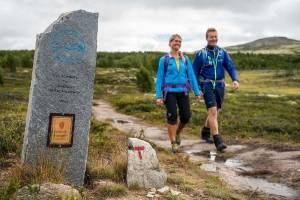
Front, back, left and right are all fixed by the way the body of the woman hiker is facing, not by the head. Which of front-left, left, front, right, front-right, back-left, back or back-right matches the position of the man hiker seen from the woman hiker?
back-left

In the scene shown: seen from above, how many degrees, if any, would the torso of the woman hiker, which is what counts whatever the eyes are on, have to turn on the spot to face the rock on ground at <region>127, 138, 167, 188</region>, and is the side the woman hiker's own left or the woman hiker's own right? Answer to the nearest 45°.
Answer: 0° — they already face it

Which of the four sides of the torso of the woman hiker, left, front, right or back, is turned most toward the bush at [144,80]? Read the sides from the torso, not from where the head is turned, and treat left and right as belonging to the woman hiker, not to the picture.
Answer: back

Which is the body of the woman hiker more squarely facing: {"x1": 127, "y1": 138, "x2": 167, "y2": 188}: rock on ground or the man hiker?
the rock on ground

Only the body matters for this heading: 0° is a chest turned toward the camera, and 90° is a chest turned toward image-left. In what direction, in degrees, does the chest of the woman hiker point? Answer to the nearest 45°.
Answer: approximately 0°
